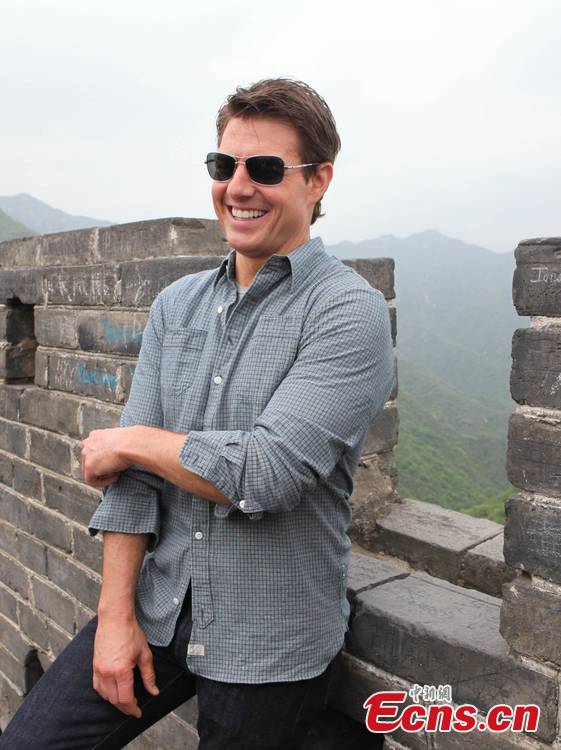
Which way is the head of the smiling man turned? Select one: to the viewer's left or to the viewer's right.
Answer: to the viewer's left
